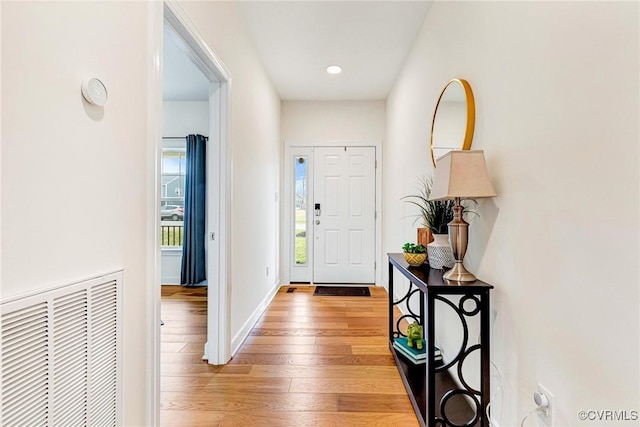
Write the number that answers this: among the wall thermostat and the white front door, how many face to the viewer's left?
0

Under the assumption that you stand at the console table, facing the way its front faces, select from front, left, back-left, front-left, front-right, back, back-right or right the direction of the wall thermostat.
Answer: front-left

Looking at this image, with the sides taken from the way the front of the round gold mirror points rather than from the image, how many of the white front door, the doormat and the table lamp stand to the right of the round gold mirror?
2

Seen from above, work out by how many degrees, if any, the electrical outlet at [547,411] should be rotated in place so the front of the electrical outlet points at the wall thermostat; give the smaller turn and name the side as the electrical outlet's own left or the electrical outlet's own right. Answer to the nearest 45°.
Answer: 0° — it already faces it

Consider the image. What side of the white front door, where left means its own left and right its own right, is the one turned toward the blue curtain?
right

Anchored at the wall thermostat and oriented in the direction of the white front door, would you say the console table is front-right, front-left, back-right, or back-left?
front-right

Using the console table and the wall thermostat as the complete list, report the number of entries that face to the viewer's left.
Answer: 1

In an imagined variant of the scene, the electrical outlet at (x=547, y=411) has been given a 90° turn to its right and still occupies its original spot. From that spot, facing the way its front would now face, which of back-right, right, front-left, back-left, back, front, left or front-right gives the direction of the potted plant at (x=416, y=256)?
front

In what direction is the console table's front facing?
to the viewer's left

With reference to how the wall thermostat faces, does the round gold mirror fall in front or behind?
in front

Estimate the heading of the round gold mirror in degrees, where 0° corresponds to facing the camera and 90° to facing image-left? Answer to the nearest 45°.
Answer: approximately 45°

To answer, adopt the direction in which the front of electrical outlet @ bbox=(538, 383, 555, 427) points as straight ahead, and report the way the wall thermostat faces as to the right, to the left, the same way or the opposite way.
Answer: the opposite way

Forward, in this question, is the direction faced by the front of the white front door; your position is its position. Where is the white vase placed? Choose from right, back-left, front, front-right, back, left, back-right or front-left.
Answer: front

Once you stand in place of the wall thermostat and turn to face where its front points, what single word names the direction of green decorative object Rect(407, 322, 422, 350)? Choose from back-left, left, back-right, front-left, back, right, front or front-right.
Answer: front-left

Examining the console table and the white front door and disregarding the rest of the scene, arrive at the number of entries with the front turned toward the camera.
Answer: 1

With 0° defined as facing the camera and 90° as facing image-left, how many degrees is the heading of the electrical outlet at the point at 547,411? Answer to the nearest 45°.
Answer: approximately 45°

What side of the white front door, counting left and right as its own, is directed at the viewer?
front

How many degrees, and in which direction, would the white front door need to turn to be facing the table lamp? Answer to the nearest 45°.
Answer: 0° — it already faces it
